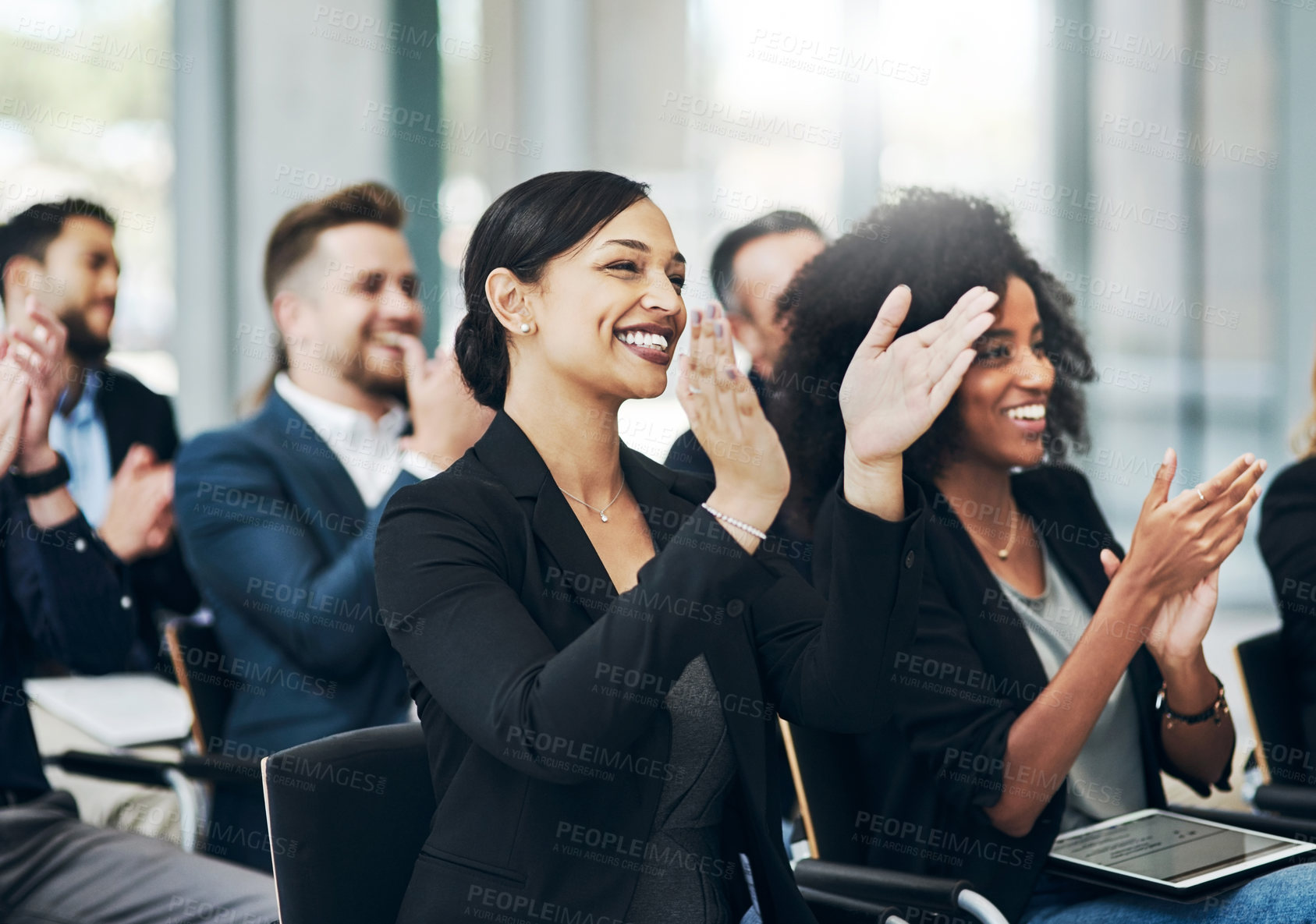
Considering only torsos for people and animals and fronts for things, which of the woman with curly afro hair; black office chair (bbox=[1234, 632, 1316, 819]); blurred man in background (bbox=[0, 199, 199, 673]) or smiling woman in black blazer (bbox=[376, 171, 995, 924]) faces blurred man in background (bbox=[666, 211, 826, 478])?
blurred man in background (bbox=[0, 199, 199, 673])

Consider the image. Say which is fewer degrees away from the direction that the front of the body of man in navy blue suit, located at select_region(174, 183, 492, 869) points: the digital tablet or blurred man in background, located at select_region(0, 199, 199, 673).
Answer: the digital tablet

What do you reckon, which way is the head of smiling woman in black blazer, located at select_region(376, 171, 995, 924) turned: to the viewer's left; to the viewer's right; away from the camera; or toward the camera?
to the viewer's right

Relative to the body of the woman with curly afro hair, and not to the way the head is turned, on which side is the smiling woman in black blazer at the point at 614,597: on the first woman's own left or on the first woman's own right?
on the first woman's own right

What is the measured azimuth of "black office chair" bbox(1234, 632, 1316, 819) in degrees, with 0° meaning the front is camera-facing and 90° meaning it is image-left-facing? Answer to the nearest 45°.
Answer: approximately 315°

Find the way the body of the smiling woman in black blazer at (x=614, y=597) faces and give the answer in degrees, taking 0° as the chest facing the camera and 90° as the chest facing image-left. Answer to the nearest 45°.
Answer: approximately 315°

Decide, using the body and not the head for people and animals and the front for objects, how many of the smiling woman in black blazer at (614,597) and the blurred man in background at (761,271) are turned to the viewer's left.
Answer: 0
